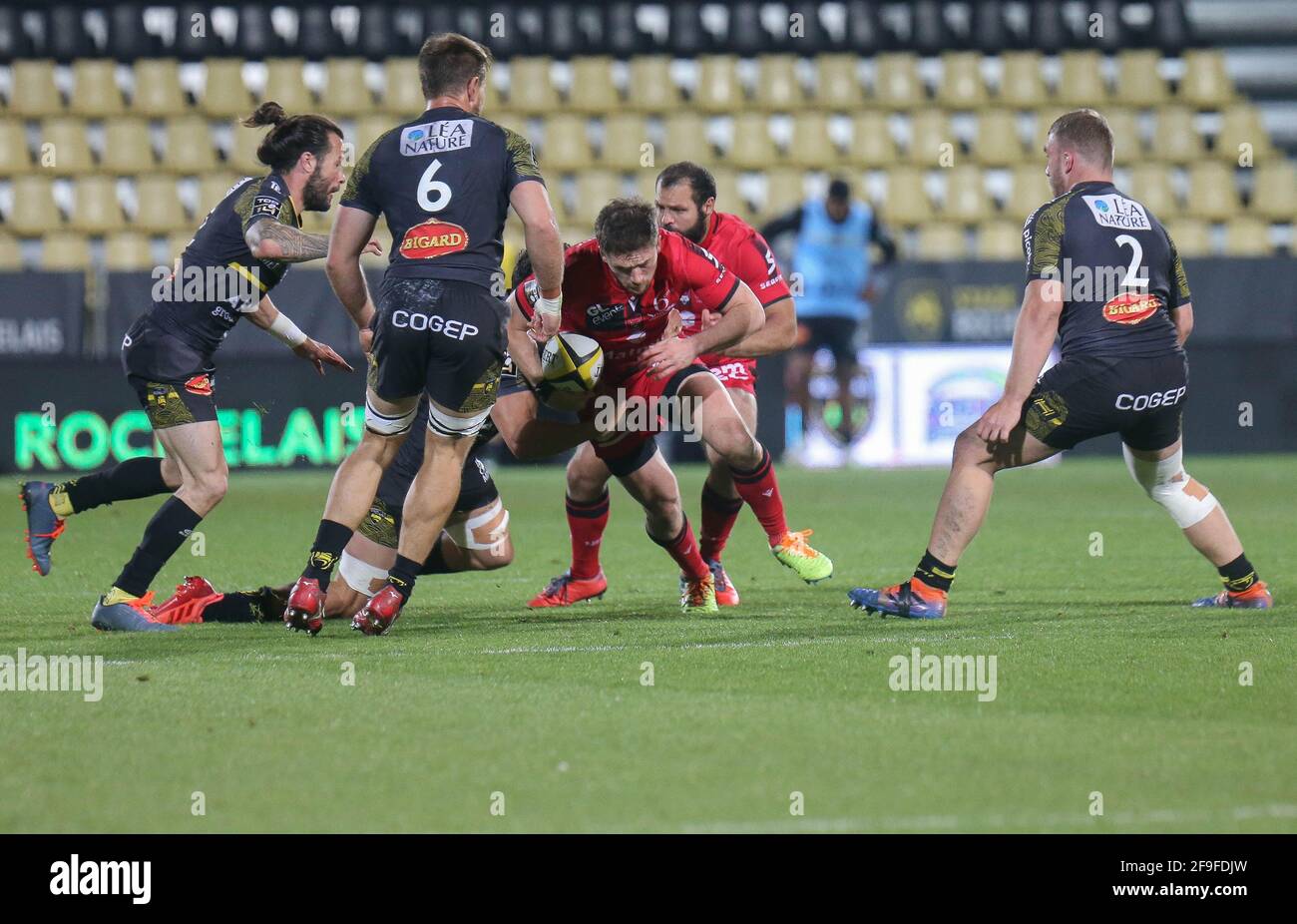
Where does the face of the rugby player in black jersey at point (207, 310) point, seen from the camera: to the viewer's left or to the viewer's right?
to the viewer's right

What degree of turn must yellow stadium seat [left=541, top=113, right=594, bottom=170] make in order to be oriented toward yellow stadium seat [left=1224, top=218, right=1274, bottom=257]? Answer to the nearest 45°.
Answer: approximately 90° to its left

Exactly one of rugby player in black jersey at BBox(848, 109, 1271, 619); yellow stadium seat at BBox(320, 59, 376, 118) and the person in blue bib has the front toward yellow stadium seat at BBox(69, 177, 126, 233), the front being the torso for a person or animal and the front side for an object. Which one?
the rugby player in black jersey

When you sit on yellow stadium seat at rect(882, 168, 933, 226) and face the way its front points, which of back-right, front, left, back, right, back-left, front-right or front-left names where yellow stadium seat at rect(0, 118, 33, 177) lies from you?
right

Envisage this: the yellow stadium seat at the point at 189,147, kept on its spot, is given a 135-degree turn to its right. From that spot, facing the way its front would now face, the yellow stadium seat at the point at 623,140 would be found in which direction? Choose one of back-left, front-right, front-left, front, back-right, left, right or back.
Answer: back-right

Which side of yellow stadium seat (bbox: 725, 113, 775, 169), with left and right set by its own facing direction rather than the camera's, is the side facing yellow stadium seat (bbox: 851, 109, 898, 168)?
left

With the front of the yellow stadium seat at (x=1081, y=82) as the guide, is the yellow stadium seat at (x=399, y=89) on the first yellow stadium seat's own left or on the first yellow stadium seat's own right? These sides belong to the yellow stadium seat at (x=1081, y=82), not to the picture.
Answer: on the first yellow stadium seat's own right

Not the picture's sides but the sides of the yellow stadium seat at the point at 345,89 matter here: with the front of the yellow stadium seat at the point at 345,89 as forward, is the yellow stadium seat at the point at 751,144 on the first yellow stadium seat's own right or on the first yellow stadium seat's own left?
on the first yellow stadium seat's own left

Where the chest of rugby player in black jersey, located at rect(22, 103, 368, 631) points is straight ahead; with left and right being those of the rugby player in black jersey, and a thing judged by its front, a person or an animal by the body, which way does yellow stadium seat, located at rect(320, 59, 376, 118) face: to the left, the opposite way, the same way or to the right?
to the right
